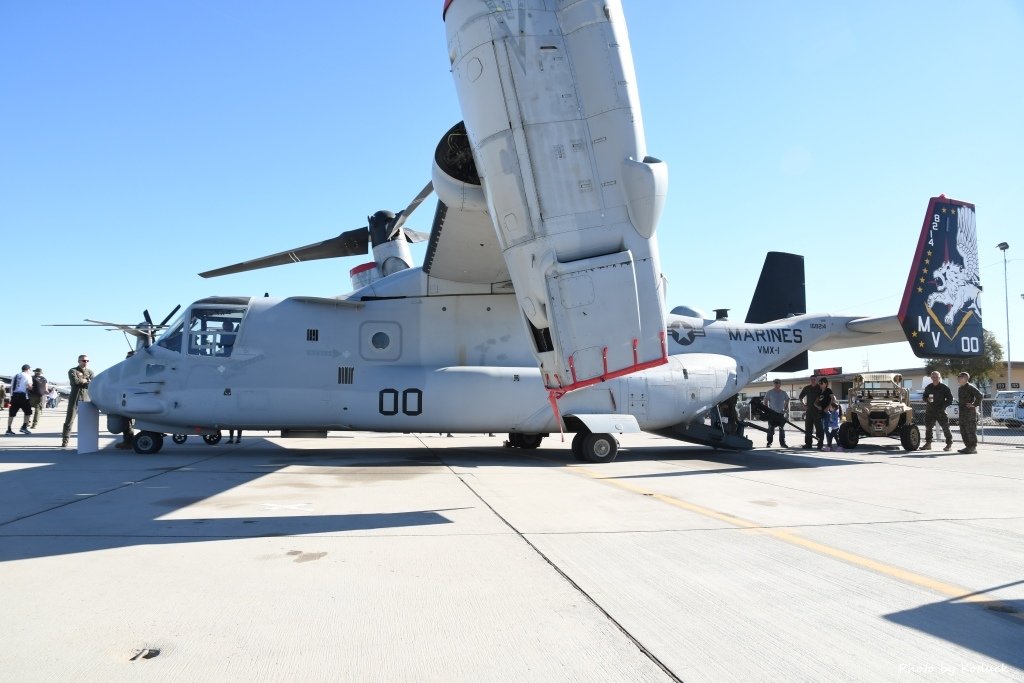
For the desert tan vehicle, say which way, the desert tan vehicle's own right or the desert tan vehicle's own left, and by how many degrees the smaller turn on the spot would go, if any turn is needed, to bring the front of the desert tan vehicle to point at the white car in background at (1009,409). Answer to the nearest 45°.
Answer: approximately 180°

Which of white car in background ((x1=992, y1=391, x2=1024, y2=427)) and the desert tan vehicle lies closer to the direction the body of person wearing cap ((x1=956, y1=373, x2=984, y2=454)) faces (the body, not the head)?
the desert tan vehicle

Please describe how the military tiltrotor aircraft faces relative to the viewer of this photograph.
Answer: facing to the left of the viewer

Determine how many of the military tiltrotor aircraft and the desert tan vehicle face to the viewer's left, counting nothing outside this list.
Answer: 1

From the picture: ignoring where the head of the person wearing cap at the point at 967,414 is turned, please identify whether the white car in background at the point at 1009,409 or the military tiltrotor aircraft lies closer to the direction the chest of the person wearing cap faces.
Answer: the military tiltrotor aircraft

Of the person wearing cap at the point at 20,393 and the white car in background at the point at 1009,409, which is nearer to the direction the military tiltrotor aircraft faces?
the person wearing cap

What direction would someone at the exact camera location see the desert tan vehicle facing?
facing the viewer

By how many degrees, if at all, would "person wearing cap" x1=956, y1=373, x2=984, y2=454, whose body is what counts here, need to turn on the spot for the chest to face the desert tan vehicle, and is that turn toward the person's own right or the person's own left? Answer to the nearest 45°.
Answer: approximately 45° to the person's own right

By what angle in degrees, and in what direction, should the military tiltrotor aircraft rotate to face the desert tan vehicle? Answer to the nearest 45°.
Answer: approximately 135° to its right

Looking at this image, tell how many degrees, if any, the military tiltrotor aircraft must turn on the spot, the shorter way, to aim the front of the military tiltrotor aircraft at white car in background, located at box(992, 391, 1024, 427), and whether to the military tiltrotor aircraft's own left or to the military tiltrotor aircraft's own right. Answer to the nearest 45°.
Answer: approximately 135° to the military tiltrotor aircraft's own right

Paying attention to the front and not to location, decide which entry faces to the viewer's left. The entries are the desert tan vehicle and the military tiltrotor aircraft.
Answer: the military tiltrotor aircraft

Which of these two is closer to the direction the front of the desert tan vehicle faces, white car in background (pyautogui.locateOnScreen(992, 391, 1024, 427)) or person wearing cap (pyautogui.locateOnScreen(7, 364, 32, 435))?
the person wearing cap
